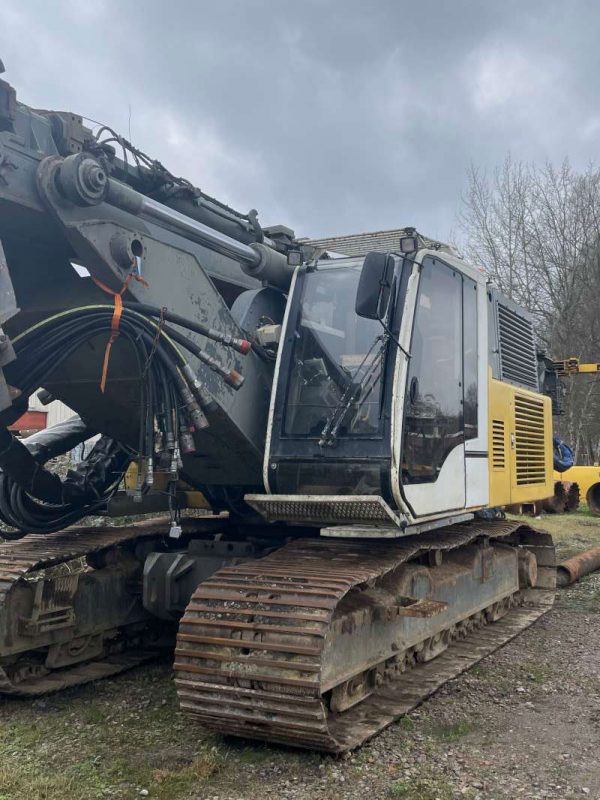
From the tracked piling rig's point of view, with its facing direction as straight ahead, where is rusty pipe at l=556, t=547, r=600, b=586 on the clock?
The rusty pipe is roughly at 6 o'clock from the tracked piling rig.

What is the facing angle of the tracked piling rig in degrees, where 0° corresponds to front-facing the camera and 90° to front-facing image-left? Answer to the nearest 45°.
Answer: approximately 45°

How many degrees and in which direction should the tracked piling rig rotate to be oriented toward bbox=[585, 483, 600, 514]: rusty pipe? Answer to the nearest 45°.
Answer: approximately 180°
